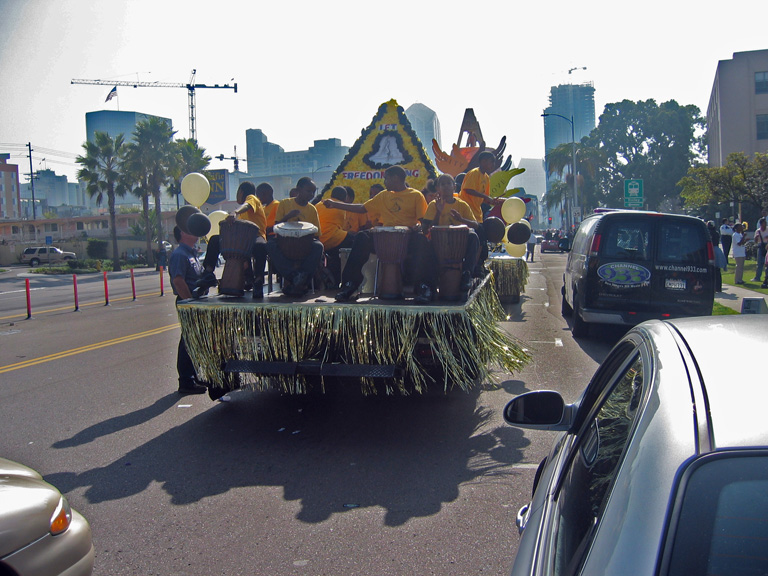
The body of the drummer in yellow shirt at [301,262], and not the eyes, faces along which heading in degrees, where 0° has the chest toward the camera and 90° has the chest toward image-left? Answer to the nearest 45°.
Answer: approximately 0°

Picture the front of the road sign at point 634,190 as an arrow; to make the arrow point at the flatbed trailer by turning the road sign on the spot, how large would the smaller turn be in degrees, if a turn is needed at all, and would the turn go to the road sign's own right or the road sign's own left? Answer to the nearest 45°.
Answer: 0° — it already faces it

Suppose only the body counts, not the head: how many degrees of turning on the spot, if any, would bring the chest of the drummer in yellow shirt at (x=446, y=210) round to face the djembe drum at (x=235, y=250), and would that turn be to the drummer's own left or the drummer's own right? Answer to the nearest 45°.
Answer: approximately 45° to the drummer's own right

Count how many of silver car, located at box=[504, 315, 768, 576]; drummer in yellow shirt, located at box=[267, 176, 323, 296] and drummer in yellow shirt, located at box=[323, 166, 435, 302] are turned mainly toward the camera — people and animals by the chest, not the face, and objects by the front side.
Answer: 2

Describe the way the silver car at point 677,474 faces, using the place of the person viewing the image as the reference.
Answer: facing away from the viewer

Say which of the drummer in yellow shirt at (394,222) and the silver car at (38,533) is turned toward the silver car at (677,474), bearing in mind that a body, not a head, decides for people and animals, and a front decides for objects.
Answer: the drummer in yellow shirt
